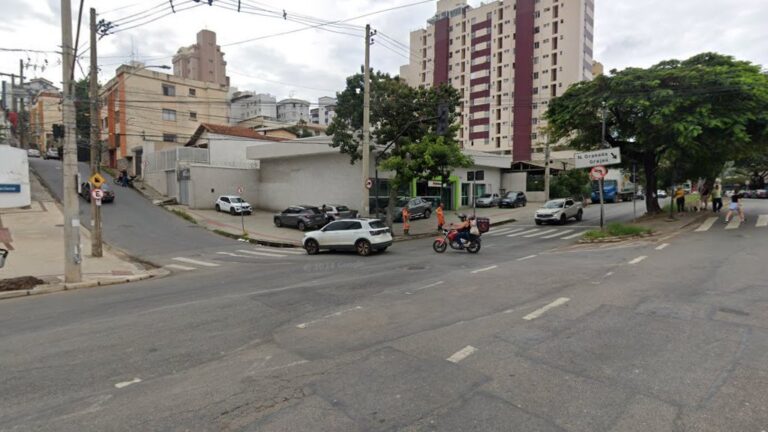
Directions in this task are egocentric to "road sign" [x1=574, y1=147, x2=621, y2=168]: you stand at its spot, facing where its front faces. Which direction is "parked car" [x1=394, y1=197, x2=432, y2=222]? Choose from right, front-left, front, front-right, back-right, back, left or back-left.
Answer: back-right

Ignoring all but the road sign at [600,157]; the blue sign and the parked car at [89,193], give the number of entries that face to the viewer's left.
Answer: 0

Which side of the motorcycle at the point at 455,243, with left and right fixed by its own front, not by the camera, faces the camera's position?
left

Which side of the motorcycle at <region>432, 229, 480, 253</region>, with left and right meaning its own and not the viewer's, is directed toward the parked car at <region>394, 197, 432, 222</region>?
right

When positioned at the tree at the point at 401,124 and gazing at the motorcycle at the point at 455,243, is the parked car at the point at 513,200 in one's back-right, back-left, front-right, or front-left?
back-left

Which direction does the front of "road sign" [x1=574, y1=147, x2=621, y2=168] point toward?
toward the camera

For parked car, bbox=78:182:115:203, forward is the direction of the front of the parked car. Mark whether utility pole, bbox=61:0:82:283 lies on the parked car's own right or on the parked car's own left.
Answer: on the parked car's own right

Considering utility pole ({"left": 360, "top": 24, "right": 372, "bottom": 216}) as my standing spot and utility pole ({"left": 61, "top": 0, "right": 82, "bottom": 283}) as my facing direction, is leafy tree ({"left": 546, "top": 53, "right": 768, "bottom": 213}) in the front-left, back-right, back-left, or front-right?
back-left

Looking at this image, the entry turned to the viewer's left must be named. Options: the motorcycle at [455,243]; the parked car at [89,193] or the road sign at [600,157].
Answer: the motorcycle

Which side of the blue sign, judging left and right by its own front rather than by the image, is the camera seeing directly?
front

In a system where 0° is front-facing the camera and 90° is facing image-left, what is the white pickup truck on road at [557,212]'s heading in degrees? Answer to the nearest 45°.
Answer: approximately 45°

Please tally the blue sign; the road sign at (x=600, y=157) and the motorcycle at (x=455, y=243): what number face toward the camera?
2

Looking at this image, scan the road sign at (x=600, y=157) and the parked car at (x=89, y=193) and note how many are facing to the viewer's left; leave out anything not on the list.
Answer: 0

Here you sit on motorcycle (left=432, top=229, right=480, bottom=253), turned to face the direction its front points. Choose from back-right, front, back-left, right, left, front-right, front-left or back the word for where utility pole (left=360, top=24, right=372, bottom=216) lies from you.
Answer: front-right

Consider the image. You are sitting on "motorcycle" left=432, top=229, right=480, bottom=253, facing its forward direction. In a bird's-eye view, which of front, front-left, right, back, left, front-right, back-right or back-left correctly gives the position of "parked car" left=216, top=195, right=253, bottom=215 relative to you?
front-right

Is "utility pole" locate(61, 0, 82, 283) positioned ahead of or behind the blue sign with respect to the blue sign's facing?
ahead

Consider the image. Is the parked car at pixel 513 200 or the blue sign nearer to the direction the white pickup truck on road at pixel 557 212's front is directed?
the blue sign
